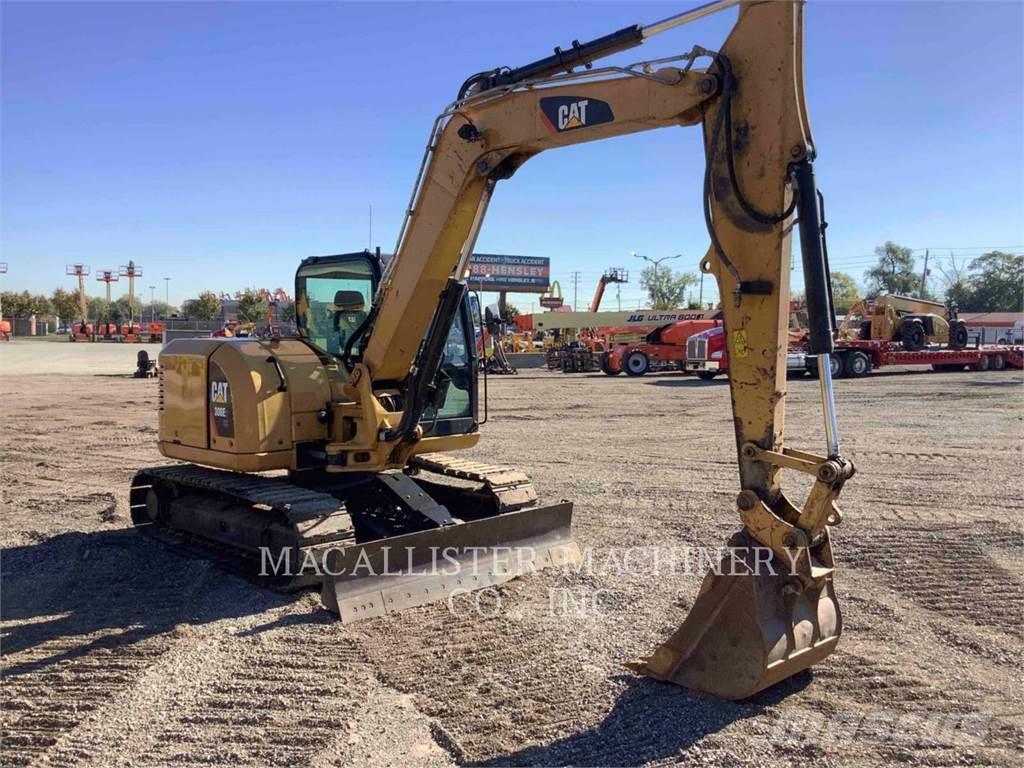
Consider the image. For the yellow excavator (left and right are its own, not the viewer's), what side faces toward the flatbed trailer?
left

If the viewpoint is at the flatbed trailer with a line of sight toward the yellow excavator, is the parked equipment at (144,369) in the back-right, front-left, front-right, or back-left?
front-right

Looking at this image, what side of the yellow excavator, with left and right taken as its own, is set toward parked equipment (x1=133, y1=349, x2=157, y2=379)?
back

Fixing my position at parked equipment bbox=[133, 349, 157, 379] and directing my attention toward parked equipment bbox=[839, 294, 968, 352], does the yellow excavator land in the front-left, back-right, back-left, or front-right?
front-right

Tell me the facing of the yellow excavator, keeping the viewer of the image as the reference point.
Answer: facing the viewer and to the right of the viewer

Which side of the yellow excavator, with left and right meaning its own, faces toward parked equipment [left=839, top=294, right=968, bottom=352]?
left
